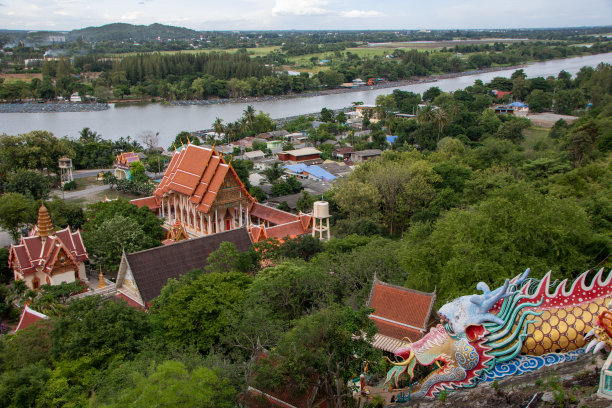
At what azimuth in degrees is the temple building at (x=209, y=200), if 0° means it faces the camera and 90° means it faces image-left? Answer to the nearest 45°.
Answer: approximately 315°

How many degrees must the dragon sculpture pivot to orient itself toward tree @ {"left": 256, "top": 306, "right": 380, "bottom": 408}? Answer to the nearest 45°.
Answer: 0° — it already faces it

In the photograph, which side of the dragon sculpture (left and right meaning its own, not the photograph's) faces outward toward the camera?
left

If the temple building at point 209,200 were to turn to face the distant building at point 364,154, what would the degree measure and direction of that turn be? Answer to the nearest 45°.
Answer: approximately 90° to its left

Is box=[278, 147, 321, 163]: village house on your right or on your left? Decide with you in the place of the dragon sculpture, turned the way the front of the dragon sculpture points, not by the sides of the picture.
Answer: on your right

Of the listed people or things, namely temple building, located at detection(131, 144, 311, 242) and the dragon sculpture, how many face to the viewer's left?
1

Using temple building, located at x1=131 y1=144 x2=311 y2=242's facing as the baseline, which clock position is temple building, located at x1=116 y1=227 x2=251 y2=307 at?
The temple building, located at x1=116 y1=227 x2=251 y2=307 is roughly at 2 o'clock from the temple building, located at x1=131 y1=144 x2=311 y2=242.

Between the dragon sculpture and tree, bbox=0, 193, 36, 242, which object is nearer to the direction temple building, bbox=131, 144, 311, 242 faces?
the dragon sculpture

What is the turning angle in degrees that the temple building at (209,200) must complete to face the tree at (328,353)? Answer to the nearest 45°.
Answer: approximately 45° to its right

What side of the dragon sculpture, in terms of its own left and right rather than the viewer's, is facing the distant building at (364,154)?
right

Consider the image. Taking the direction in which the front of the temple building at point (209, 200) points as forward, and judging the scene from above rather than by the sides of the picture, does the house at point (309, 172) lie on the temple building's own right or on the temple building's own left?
on the temple building's own left

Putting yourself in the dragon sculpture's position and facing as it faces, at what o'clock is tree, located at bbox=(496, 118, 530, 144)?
The tree is roughly at 3 o'clock from the dragon sculpture.

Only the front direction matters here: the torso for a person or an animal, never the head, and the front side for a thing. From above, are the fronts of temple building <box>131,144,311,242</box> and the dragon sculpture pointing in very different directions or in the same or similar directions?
very different directions

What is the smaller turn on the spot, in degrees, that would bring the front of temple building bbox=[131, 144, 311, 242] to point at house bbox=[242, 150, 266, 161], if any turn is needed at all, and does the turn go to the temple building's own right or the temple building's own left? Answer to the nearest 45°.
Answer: approximately 135° to the temple building's own left
